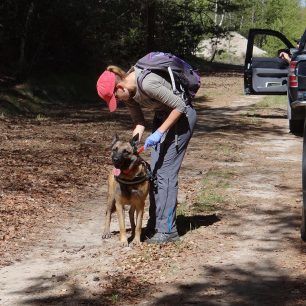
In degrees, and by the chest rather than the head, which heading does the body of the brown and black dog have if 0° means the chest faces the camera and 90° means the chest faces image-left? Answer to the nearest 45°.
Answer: approximately 0°
